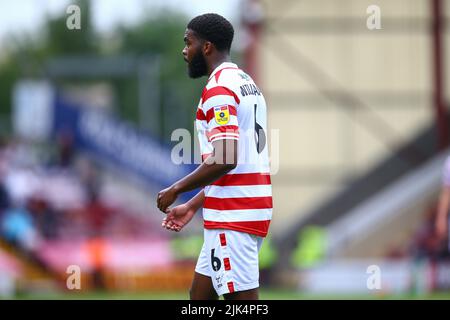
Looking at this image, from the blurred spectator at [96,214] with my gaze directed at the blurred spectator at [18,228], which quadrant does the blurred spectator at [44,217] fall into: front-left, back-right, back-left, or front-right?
front-right

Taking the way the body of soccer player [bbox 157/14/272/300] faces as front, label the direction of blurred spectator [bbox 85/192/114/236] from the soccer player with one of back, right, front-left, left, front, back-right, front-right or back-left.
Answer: right

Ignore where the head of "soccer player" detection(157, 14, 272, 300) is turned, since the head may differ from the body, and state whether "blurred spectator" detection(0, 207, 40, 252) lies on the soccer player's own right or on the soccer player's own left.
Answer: on the soccer player's own right

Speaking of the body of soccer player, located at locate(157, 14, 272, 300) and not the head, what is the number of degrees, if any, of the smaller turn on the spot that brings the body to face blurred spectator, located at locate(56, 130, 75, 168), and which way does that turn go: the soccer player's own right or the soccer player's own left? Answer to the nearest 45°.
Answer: approximately 90° to the soccer player's own right

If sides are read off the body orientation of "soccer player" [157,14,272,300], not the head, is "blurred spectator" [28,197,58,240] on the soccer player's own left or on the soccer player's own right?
on the soccer player's own right

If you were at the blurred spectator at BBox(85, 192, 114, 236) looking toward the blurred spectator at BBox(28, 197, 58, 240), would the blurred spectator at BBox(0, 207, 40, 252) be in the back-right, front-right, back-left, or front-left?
front-left

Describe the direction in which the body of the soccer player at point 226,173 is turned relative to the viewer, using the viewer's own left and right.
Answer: facing to the left of the viewer

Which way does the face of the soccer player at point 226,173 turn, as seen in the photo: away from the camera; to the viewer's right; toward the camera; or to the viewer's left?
to the viewer's left
